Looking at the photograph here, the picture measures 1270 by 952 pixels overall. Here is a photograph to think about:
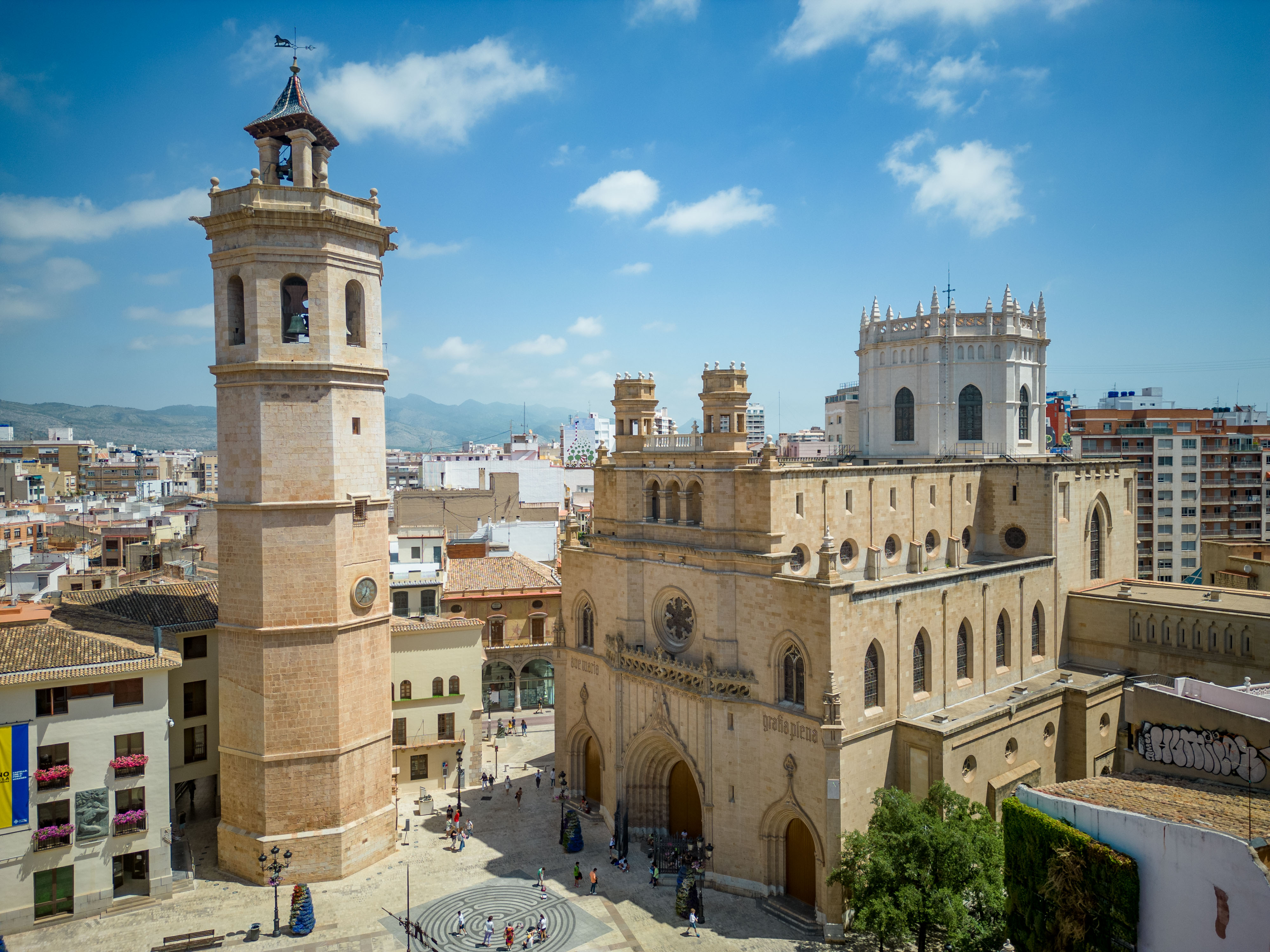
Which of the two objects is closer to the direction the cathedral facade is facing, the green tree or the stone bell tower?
the stone bell tower

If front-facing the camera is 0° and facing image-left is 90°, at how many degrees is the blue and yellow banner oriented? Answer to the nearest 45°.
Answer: approximately 0°

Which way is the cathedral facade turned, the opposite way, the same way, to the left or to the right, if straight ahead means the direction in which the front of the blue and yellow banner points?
to the right

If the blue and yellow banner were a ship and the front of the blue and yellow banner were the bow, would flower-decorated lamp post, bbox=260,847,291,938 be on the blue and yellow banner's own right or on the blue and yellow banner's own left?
on the blue and yellow banner's own left

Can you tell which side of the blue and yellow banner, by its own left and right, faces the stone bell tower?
left

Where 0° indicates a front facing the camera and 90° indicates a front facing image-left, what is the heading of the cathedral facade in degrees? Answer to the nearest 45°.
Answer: approximately 45°

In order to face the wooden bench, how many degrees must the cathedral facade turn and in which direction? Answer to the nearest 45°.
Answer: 0° — it already faces it
